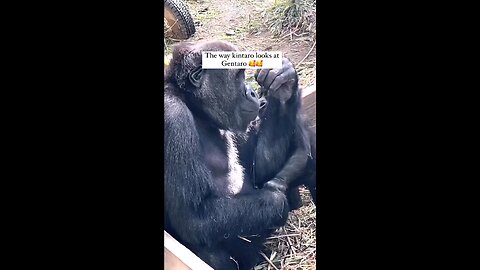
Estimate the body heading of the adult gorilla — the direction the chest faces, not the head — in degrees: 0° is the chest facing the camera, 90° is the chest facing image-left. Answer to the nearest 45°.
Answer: approximately 270°
